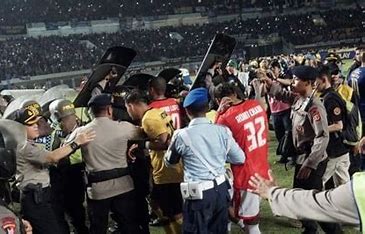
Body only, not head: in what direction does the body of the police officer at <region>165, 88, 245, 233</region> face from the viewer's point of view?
away from the camera

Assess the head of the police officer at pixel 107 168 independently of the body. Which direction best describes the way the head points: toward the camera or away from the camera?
away from the camera

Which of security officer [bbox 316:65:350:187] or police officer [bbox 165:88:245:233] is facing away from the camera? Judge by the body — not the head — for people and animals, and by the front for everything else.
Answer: the police officer

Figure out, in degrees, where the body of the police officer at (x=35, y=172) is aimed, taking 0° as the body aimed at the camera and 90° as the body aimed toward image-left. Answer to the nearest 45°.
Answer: approximately 270°

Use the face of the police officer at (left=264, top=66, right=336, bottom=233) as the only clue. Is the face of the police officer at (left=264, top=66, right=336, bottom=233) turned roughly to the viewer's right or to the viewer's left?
to the viewer's left

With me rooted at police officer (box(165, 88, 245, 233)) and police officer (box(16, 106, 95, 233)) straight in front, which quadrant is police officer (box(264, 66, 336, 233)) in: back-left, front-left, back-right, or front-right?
back-right

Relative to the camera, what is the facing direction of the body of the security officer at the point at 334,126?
to the viewer's left

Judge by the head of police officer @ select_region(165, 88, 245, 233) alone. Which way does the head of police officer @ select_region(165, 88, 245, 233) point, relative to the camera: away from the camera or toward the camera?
away from the camera

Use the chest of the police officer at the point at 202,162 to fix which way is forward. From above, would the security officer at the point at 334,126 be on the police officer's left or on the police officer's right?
on the police officer's right
